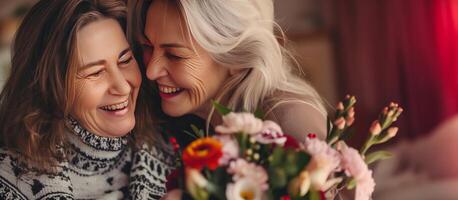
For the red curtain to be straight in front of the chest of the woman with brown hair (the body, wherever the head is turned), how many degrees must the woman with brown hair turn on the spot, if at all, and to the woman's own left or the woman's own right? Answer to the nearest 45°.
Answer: approximately 90° to the woman's own left

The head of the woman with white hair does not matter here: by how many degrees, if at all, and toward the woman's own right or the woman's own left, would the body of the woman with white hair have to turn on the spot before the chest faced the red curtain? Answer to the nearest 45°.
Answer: approximately 180°

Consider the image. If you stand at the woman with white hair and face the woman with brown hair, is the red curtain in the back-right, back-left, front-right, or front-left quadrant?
back-right

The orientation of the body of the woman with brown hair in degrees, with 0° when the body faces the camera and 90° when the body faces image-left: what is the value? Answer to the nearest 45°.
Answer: approximately 315°

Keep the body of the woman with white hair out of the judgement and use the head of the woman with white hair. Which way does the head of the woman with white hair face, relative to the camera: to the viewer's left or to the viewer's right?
to the viewer's left

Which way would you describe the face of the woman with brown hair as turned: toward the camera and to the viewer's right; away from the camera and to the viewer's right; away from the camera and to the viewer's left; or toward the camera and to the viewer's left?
toward the camera and to the viewer's right

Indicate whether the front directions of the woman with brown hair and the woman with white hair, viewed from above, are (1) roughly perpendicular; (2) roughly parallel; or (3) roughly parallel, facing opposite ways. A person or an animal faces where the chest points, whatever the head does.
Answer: roughly perpendicular
